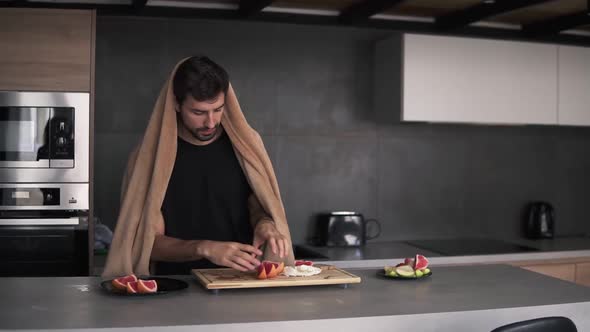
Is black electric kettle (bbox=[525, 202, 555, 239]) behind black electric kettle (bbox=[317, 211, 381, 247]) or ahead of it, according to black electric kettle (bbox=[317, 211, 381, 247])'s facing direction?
behind

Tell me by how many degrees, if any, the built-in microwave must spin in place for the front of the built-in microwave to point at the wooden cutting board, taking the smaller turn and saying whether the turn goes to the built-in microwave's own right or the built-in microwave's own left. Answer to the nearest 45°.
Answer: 0° — it already faces it

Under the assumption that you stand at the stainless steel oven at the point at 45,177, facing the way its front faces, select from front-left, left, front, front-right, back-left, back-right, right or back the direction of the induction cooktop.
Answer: left

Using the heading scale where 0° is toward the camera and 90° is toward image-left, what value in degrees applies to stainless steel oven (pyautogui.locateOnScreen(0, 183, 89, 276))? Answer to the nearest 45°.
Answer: approximately 0°

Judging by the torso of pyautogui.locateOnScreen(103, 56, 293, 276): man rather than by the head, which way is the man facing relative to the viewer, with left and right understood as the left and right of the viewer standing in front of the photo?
facing the viewer and to the right of the viewer

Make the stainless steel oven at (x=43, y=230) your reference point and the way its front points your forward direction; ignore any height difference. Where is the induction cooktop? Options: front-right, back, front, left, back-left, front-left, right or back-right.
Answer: left

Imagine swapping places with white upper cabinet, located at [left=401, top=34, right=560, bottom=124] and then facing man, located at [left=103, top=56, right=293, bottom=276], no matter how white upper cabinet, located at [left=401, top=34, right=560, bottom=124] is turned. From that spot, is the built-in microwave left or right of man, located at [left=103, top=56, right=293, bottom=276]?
right

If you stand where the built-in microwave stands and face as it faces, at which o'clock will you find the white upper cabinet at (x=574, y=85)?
The white upper cabinet is roughly at 9 o'clock from the built-in microwave.

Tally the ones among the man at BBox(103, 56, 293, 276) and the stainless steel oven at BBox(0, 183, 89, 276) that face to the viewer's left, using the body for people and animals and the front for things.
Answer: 0

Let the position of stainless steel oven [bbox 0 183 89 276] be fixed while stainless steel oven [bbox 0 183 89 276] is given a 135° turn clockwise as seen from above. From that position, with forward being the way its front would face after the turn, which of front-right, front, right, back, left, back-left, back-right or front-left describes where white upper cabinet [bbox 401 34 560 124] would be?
back-right

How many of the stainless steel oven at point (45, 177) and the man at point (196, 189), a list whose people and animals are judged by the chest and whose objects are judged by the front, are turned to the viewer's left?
0
